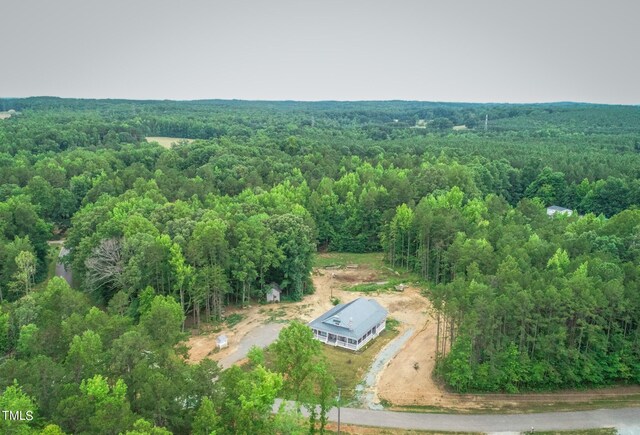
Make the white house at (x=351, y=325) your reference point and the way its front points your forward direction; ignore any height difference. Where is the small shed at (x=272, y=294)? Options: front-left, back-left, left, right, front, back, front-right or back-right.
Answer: right

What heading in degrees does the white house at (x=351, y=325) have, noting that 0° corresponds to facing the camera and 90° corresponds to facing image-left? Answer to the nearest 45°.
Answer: approximately 45°

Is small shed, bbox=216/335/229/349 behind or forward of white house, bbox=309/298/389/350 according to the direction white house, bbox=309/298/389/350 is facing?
forward
